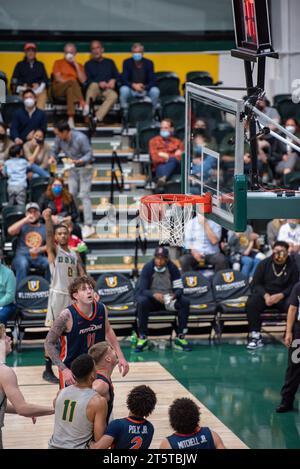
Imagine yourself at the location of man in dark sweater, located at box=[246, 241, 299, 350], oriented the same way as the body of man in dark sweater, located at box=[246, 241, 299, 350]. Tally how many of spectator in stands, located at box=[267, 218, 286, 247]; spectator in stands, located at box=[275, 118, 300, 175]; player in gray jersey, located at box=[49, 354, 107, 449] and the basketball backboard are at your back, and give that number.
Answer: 2

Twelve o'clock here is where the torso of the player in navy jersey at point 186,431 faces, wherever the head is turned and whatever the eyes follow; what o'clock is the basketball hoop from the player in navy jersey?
The basketball hoop is roughly at 12 o'clock from the player in navy jersey.

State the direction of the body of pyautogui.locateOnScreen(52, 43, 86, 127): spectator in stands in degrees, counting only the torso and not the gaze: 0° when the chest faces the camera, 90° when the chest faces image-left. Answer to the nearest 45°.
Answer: approximately 0°

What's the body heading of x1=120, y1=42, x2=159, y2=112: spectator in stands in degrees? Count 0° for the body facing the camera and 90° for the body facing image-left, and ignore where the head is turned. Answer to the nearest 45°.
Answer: approximately 0°

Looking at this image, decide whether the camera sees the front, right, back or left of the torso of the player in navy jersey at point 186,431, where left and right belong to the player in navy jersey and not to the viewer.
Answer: back

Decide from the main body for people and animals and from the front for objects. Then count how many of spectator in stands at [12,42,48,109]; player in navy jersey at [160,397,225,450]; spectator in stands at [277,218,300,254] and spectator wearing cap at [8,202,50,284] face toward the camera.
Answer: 3

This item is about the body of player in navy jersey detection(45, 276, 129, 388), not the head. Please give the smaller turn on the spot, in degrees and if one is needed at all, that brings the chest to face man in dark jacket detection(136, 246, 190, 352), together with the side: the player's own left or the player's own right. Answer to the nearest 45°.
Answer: approximately 135° to the player's own left

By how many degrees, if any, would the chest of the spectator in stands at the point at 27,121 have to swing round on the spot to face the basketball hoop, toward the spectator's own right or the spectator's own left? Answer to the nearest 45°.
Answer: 0° — they already face it
